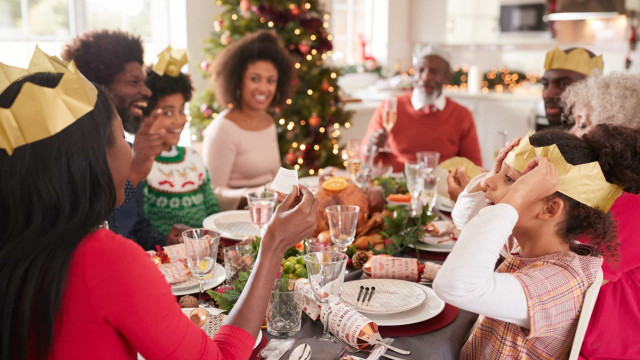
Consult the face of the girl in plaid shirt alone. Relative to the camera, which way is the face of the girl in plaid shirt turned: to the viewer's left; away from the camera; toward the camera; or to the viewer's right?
to the viewer's left

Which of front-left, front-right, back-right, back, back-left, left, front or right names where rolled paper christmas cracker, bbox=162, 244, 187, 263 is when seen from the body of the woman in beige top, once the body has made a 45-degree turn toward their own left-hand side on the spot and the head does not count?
right

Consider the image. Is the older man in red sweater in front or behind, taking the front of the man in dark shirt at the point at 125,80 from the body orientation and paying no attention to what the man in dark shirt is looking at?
in front

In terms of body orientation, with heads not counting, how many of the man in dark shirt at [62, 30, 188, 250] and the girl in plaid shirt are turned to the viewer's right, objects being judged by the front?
1

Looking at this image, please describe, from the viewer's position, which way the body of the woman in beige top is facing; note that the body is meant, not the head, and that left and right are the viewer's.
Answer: facing the viewer and to the right of the viewer

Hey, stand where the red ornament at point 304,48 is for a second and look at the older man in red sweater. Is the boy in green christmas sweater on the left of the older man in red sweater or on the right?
right

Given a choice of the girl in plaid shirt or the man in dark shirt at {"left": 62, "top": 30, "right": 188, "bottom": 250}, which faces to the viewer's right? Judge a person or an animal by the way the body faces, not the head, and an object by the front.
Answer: the man in dark shirt

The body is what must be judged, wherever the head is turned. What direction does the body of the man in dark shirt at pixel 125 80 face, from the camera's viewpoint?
to the viewer's right

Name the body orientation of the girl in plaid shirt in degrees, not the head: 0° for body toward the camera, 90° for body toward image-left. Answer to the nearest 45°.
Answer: approximately 90°

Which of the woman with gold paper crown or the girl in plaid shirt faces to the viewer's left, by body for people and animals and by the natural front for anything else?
the girl in plaid shirt

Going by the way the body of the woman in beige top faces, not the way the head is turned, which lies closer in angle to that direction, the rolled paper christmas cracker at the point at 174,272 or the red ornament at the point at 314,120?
the rolled paper christmas cracker

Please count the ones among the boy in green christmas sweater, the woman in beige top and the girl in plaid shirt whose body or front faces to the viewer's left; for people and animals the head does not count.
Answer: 1

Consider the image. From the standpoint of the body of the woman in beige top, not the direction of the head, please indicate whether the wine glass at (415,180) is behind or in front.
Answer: in front

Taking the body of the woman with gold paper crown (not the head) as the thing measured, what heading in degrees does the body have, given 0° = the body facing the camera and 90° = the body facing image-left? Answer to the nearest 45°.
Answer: approximately 225°

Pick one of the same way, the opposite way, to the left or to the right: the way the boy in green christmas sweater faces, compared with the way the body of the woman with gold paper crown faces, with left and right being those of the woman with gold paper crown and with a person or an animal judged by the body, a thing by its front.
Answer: to the right
